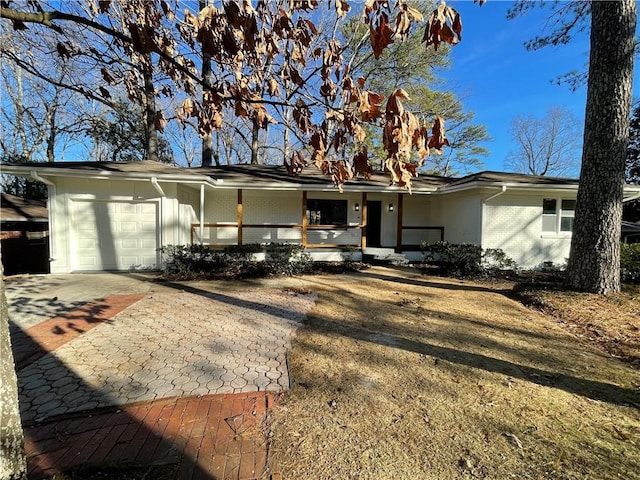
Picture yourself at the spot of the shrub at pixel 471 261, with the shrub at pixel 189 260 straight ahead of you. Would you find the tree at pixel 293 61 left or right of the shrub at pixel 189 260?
left

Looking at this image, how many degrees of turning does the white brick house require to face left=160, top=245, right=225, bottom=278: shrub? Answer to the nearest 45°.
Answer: approximately 45° to its right

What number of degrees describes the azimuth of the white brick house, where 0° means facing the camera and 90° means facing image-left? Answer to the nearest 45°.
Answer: approximately 0°

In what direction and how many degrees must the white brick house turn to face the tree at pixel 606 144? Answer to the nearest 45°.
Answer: approximately 45° to its left

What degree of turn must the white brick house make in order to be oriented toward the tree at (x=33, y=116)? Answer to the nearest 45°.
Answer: approximately 135° to its right

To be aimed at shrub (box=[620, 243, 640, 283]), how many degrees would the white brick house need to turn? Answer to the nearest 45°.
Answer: approximately 90° to its left

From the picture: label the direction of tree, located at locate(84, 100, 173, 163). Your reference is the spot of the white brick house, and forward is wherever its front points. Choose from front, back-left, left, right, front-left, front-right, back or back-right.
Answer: back-right

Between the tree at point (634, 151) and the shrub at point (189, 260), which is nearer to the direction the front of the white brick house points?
the shrub

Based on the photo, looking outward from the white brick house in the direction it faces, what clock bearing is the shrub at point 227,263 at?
The shrub is roughly at 1 o'clock from the white brick house.

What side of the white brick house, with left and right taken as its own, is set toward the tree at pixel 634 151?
left
